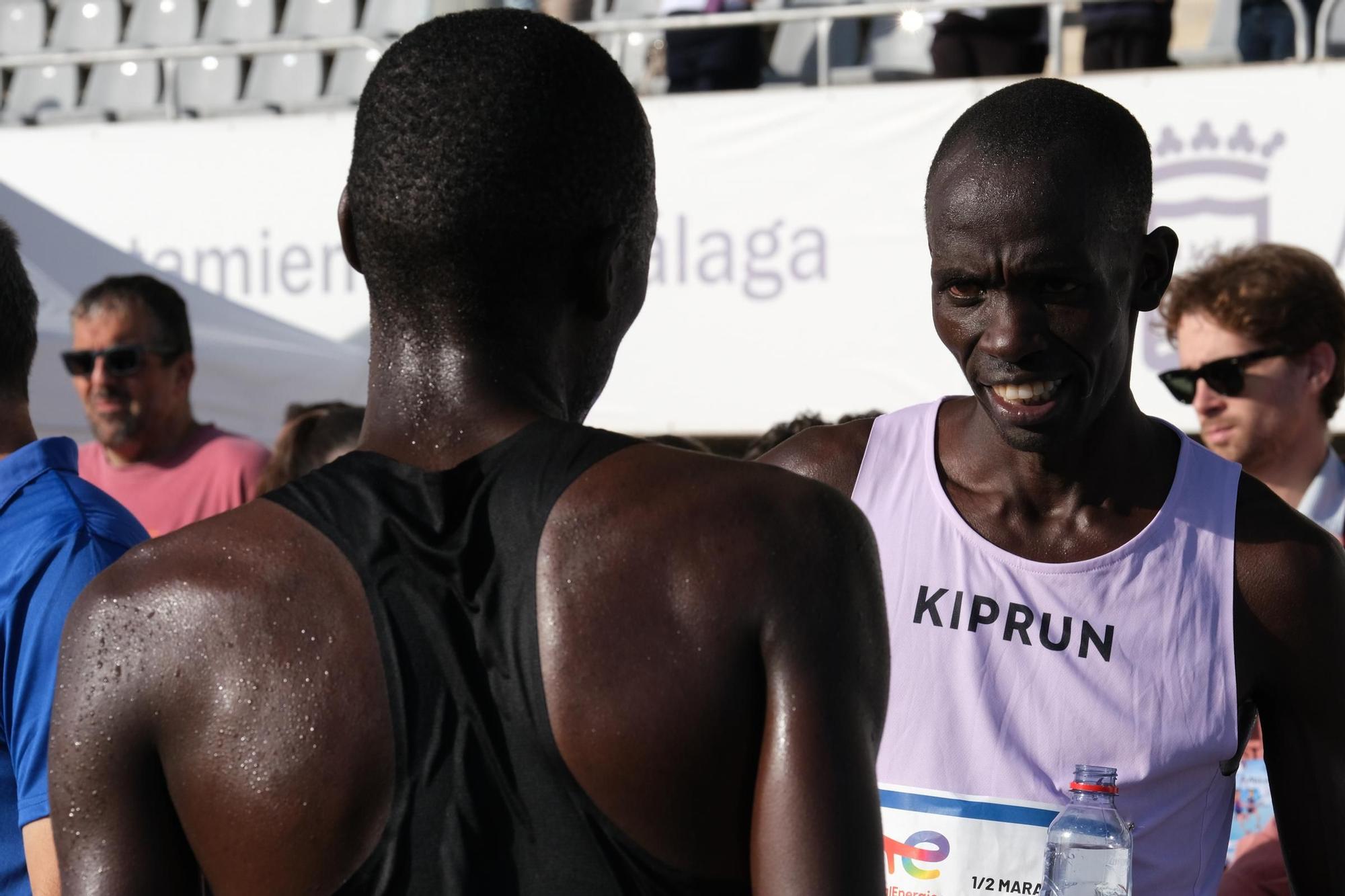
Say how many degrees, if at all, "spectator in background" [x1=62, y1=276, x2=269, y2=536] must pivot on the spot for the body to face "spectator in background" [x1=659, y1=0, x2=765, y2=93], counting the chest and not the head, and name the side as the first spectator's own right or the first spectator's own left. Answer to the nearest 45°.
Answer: approximately 180°

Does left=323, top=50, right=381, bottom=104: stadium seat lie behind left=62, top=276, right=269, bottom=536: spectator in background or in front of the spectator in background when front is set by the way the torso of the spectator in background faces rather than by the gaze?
behind

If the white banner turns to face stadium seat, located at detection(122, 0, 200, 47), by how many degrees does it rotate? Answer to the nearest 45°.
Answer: approximately 135° to its right

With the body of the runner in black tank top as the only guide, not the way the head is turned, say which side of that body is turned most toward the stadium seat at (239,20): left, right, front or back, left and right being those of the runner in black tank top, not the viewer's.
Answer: front

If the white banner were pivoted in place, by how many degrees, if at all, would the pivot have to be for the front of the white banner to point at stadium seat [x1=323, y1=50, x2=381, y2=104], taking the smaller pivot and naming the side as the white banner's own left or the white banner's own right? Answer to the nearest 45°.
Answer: approximately 135° to the white banner's own right

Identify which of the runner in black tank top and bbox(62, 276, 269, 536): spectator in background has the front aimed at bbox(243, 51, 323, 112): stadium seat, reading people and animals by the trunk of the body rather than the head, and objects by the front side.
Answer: the runner in black tank top

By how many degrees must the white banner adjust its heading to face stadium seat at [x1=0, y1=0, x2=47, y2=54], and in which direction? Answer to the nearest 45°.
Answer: approximately 135° to its right

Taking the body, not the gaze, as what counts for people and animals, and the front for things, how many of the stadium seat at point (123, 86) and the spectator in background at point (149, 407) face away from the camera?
0

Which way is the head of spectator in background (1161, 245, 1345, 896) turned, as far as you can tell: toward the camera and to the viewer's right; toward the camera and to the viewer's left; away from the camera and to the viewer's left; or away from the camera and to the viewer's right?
toward the camera and to the viewer's left

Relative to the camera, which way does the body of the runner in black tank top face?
away from the camera

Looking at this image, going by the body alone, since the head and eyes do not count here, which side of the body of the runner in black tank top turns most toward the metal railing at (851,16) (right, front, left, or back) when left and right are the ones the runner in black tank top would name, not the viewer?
front
